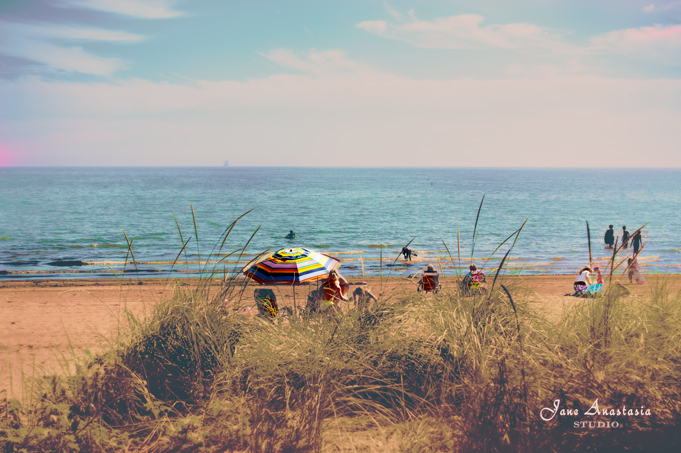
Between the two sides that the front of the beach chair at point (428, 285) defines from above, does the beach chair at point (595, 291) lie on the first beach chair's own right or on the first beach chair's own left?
on the first beach chair's own right

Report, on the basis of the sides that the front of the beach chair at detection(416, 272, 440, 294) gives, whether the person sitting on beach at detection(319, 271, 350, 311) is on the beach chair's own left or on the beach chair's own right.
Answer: on the beach chair's own left

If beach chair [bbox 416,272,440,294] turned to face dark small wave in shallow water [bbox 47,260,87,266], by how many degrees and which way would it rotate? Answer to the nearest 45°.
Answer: approximately 45° to its left

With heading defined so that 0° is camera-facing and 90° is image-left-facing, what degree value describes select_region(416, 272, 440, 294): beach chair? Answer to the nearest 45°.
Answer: approximately 180°

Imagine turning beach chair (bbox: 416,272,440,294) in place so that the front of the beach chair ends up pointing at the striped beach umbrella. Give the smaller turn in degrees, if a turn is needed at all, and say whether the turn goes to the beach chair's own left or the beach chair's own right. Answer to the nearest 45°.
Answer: approximately 90° to the beach chair's own left

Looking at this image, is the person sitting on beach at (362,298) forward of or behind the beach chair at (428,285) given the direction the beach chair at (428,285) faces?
behind

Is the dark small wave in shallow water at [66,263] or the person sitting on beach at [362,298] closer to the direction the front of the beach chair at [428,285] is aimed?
the dark small wave in shallow water
